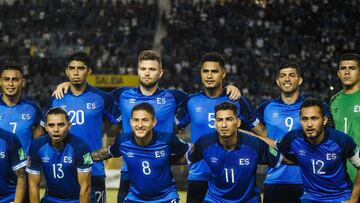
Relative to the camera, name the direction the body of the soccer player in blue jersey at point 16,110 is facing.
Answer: toward the camera

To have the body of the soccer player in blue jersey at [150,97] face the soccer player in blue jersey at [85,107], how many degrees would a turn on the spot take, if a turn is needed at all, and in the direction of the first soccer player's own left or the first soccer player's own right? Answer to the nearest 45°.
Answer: approximately 90° to the first soccer player's own right

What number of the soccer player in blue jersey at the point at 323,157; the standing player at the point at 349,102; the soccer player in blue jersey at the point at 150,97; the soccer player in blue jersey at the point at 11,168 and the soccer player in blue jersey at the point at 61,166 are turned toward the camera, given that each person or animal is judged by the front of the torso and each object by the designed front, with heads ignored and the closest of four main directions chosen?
5

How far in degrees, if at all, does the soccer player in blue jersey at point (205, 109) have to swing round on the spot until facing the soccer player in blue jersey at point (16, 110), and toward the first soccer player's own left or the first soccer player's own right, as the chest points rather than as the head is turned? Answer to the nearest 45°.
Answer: approximately 90° to the first soccer player's own right

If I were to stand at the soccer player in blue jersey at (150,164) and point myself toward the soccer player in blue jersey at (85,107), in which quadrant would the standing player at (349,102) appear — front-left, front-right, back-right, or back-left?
back-right

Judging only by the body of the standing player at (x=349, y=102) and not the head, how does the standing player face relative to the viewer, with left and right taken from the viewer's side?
facing the viewer

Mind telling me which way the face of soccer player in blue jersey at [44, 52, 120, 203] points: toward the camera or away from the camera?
toward the camera

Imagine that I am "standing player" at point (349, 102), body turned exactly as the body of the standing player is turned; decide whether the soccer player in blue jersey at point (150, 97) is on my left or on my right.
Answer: on my right

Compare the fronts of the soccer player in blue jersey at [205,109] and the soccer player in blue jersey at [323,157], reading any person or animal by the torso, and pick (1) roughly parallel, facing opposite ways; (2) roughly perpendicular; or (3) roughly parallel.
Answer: roughly parallel

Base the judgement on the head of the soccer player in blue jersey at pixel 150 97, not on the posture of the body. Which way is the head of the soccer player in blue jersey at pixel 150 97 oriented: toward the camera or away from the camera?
toward the camera

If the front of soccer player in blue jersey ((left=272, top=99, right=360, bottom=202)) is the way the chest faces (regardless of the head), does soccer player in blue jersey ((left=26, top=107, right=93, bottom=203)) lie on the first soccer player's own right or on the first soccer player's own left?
on the first soccer player's own right

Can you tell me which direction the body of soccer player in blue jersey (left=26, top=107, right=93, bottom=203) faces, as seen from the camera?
toward the camera

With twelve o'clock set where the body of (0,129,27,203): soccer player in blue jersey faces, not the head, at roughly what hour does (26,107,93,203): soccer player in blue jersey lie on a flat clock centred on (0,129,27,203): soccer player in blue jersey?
(26,107,93,203): soccer player in blue jersey is roughly at 10 o'clock from (0,129,27,203): soccer player in blue jersey.

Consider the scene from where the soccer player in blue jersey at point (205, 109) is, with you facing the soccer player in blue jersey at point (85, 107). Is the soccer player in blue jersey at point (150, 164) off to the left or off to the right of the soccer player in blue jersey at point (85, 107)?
left

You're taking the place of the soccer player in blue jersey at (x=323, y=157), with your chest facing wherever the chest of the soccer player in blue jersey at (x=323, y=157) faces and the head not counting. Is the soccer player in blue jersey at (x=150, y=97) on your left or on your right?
on your right

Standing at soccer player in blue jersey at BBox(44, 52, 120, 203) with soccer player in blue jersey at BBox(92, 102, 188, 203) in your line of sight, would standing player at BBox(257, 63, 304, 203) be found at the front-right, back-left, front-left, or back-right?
front-left
